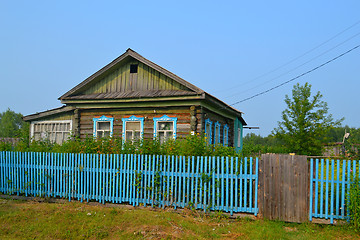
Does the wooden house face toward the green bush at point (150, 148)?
yes

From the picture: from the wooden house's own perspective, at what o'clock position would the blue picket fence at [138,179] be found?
The blue picket fence is roughly at 12 o'clock from the wooden house.

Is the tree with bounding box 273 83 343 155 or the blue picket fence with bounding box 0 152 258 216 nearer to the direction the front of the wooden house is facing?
the blue picket fence

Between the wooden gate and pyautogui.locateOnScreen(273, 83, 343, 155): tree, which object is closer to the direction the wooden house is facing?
the wooden gate

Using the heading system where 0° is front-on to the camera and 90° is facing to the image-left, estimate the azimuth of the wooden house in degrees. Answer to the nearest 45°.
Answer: approximately 0°
